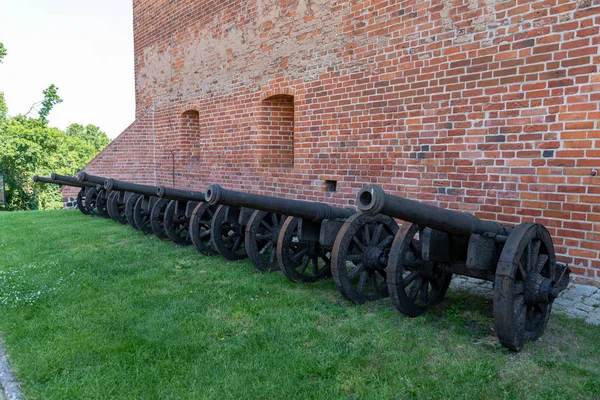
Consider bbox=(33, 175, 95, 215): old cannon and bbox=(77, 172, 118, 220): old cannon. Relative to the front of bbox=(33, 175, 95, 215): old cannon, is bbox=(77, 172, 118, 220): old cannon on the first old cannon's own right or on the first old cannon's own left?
on the first old cannon's own left

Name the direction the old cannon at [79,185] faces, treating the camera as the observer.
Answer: facing to the left of the viewer

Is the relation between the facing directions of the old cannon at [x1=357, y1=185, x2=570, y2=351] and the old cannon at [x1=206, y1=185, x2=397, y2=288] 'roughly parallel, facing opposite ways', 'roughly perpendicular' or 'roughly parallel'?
roughly parallel

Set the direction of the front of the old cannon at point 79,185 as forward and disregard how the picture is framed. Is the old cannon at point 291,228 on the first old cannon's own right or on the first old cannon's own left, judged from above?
on the first old cannon's own left

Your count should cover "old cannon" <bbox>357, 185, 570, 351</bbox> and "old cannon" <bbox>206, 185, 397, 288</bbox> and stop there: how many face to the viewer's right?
0
